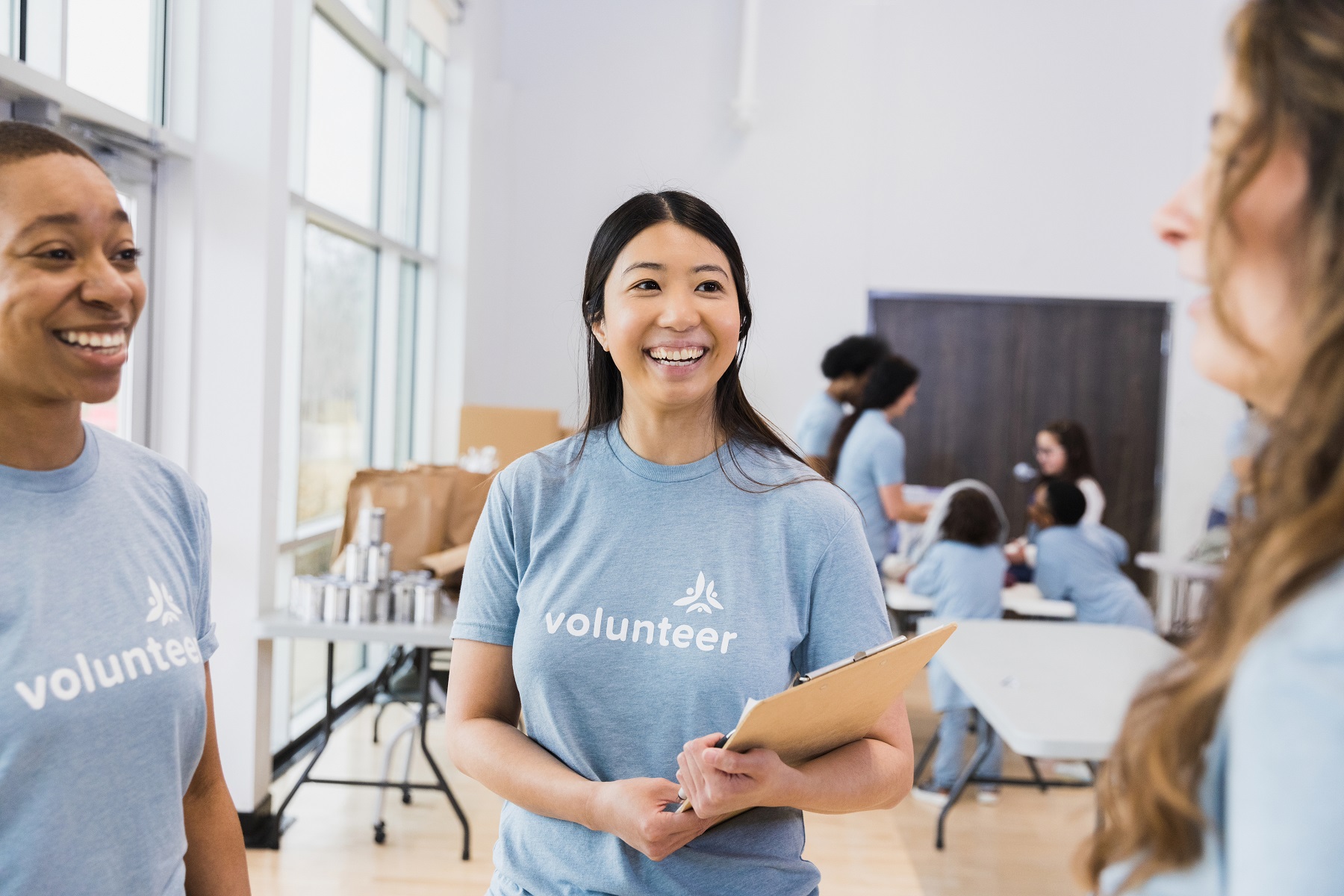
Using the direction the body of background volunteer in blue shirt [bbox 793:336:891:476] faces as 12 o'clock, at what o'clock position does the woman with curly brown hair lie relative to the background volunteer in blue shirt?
The woman with curly brown hair is roughly at 3 o'clock from the background volunteer in blue shirt.

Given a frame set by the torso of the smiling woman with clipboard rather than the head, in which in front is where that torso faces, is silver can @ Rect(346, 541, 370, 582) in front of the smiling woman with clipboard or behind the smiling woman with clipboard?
behind

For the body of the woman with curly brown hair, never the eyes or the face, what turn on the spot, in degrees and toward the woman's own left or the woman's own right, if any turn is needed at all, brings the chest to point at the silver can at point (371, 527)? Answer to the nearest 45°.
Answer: approximately 45° to the woman's own right

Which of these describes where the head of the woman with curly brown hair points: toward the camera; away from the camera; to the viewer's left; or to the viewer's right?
to the viewer's left

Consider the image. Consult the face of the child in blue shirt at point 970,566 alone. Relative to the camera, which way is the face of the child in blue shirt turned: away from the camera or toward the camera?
away from the camera

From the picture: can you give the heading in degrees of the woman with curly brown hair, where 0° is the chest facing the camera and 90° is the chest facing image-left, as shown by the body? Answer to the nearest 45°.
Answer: approximately 90°

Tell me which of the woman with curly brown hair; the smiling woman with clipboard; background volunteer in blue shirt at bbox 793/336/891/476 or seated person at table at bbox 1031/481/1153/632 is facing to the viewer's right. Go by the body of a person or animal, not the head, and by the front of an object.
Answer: the background volunteer in blue shirt

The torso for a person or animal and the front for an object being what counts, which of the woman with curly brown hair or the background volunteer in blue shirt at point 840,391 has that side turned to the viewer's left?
the woman with curly brown hair

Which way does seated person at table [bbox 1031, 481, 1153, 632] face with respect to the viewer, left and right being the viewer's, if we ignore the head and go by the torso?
facing away from the viewer and to the left of the viewer

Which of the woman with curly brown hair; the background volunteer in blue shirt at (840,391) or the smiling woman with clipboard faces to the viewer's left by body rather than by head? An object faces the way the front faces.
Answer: the woman with curly brown hair

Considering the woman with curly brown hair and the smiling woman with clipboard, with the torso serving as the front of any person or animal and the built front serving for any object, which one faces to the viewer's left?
the woman with curly brown hair

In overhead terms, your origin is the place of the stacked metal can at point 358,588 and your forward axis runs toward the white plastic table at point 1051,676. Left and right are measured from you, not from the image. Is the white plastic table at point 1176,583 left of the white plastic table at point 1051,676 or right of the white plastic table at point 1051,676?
left

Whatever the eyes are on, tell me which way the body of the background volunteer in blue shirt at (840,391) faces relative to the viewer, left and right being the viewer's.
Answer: facing to the right of the viewer

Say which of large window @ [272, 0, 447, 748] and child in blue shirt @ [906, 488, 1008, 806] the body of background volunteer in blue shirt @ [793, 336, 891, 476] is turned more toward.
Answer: the child in blue shirt
